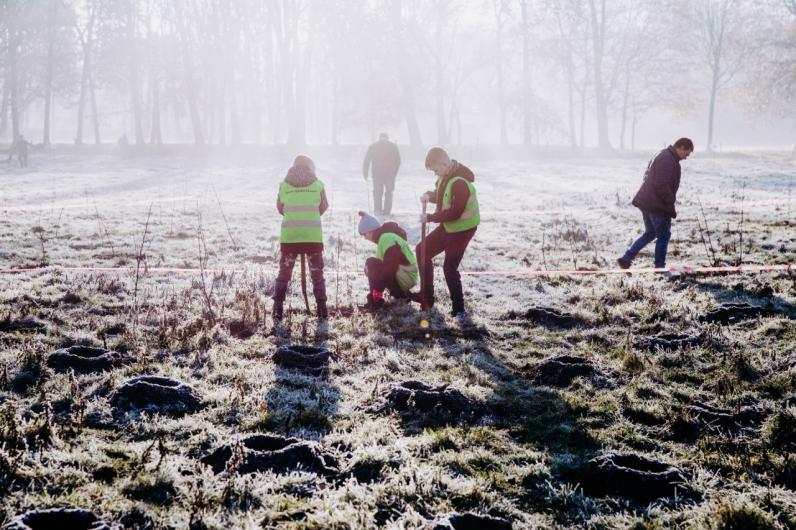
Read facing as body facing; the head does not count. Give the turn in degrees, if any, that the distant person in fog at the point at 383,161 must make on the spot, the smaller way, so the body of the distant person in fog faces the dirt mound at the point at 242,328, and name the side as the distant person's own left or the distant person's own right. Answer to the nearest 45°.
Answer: approximately 180°

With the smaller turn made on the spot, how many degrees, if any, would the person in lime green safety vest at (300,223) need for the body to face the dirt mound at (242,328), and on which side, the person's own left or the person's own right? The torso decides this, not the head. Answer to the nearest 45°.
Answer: approximately 135° to the person's own left

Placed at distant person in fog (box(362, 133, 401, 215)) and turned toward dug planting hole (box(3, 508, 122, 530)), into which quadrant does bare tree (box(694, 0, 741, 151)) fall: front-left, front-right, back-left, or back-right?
back-left

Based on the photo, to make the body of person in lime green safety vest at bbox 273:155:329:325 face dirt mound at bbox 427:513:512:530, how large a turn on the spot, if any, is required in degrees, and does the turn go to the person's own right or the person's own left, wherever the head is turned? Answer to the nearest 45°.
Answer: approximately 180°

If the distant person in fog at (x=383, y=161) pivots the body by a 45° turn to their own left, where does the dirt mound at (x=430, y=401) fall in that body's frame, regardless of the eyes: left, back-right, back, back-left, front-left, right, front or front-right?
back-left

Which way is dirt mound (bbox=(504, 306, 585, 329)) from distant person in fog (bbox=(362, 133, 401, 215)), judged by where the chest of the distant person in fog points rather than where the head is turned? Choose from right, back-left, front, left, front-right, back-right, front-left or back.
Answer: back

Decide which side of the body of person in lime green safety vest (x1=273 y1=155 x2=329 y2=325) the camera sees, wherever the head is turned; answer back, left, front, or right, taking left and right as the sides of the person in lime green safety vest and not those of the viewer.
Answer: back

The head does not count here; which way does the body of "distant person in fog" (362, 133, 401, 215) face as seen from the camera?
away from the camera

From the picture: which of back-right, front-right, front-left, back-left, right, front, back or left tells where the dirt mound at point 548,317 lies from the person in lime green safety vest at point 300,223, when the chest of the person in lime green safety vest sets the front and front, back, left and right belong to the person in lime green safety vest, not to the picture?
right

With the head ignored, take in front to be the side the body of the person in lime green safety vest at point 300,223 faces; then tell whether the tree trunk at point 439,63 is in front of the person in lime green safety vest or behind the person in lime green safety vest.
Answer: in front

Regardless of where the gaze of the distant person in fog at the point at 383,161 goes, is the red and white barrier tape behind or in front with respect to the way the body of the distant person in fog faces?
behind

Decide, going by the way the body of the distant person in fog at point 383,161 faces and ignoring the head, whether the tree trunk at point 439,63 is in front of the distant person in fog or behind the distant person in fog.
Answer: in front

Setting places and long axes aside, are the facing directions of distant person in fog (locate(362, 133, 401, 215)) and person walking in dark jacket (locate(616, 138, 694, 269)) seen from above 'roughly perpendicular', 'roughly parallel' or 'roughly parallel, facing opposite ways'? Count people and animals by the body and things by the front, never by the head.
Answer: roughly perpendicular

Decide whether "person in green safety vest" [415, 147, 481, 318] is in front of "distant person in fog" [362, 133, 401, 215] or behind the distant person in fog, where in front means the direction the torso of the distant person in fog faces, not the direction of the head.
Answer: behind
